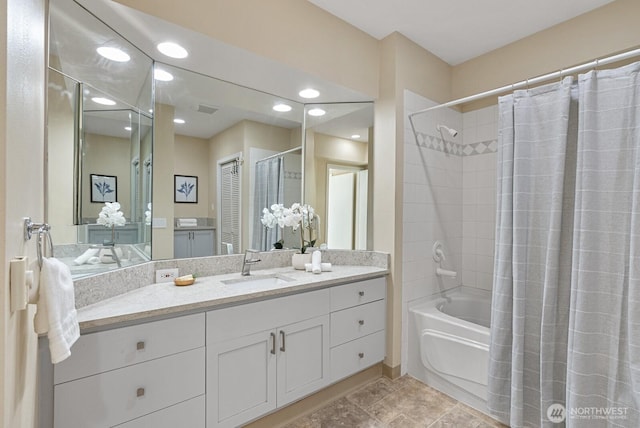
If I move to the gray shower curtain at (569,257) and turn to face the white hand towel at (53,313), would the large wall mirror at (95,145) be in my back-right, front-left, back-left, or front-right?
front-right

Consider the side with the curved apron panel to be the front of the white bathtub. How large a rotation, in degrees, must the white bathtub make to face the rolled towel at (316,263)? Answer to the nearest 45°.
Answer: approximately 45° to its right

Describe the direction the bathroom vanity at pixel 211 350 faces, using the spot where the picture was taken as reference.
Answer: facing the viewer and to the right of the viewer

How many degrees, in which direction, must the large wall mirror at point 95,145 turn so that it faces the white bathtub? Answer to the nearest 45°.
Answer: approximately 45° to its left

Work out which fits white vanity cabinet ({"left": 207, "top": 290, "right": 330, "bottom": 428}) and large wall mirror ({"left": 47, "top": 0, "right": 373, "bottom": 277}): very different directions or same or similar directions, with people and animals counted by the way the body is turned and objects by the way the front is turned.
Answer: same or similar directions

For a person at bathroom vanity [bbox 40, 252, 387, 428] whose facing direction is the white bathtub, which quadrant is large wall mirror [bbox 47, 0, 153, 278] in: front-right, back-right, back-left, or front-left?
back-left

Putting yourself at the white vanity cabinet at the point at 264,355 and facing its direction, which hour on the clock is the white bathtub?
The white bathtub is roughly at 10 o'clock from the white vanity cabinet.

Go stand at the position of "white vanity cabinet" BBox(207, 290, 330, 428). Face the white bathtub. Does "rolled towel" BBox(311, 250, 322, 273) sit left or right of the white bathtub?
left

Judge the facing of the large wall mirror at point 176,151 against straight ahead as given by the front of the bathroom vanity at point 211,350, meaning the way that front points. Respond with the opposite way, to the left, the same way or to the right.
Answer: the same way

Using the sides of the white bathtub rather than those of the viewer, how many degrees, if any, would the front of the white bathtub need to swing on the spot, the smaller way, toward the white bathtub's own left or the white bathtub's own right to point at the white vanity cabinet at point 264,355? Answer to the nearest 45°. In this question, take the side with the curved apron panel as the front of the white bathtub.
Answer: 0° — it already faces it

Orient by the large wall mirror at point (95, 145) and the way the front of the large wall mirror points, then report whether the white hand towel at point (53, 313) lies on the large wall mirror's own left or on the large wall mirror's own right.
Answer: on the large wall mirror's own right
